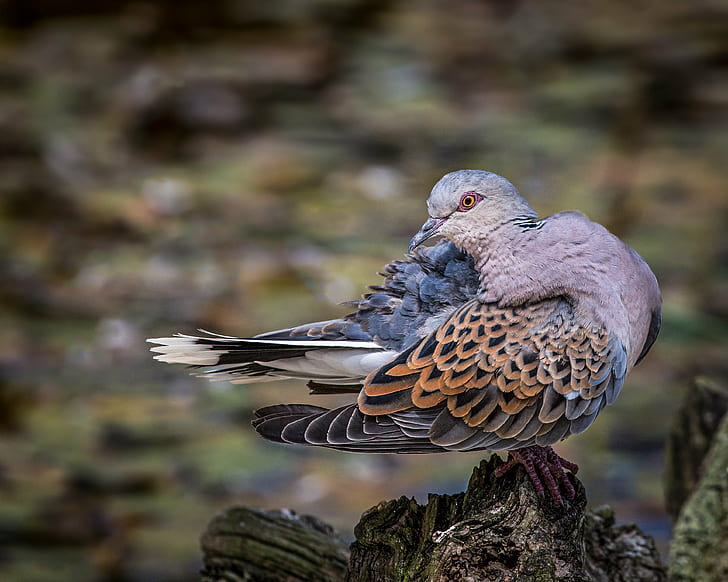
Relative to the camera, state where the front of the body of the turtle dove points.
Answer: to the viewer's right

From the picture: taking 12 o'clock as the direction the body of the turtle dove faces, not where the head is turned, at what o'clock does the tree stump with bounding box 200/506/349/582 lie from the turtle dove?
The tree stump is roughly at 7 o'clock from the turtle dove.
